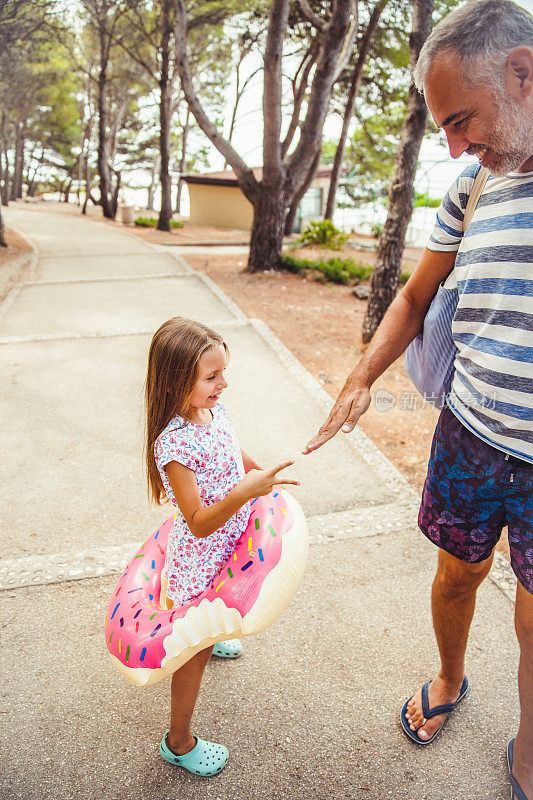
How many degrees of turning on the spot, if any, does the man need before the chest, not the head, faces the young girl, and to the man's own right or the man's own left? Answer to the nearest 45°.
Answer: approximately 45° to the man's own right

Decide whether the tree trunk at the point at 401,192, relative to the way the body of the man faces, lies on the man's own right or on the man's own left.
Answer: on the man's own right

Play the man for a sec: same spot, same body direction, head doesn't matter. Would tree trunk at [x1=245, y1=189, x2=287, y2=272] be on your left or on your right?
on your right

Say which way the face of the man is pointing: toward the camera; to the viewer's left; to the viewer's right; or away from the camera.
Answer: to the viewer's left

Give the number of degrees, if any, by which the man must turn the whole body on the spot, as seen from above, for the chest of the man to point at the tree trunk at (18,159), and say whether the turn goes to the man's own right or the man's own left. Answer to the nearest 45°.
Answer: approximately 90° to the man's own right

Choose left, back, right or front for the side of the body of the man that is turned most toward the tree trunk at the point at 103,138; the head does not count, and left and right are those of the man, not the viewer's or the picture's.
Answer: right

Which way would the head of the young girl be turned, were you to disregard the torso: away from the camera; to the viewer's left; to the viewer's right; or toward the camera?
to the viewer's right

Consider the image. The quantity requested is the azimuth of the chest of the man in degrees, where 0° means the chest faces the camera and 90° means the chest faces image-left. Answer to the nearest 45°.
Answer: approximately 45°
